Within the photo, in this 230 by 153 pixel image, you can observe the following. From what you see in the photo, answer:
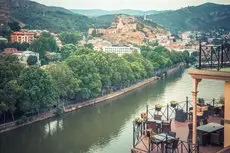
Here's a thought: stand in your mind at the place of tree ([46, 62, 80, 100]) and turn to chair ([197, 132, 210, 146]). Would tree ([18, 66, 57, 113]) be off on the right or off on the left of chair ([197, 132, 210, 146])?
right

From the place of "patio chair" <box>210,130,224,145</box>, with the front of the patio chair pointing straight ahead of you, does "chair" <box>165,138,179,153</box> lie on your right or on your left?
on your left

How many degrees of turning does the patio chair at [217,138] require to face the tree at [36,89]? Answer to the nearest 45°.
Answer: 0° — it already faces it

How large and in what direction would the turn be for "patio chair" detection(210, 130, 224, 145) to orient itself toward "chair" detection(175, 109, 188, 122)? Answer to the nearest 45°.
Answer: approximately 45° to its right

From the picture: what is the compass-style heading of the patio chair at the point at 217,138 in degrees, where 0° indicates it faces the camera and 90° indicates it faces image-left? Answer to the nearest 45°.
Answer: approximately 135°

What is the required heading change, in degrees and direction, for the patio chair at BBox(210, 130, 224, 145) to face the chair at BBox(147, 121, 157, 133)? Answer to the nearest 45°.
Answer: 0° — it already faces it
